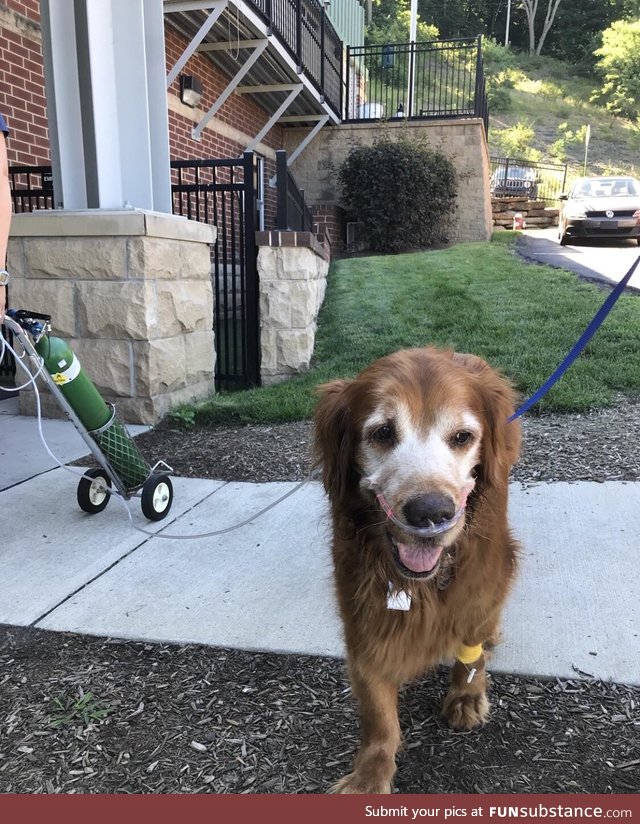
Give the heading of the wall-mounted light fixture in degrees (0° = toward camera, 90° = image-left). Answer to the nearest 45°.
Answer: approximately 315°

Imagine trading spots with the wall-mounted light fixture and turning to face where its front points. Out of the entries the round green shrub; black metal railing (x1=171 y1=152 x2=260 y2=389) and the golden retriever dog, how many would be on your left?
1

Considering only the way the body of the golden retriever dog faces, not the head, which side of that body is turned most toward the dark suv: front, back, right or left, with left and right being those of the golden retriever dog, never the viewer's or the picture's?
back

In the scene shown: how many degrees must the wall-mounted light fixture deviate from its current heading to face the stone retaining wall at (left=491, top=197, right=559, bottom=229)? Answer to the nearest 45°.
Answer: approximately 90° to its left

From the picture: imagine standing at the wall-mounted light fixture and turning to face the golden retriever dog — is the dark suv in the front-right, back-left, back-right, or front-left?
back-left

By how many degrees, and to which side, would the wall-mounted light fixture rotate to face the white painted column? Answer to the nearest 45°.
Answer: approximately 45° to its right

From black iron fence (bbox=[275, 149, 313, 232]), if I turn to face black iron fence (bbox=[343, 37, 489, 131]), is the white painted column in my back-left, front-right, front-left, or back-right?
back-left

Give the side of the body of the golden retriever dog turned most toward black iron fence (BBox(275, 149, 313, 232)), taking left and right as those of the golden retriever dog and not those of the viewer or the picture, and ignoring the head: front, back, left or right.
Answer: back

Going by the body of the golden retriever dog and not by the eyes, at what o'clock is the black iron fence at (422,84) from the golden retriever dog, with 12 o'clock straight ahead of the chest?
The black iron fence is roughly at 6 o'clock from the golden retriever dog.

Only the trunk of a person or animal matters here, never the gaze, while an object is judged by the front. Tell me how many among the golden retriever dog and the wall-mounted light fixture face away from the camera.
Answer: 0

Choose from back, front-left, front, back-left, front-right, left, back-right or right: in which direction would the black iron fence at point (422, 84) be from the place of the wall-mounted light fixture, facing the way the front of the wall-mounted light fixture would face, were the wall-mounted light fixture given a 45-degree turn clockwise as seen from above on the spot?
back-left

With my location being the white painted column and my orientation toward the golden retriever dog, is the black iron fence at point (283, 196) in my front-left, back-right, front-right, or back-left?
back-left

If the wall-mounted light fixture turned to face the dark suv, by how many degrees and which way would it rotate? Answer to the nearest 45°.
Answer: approximately 90° to its left

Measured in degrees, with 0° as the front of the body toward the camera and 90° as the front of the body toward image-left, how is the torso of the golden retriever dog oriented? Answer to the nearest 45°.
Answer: approximately 0°

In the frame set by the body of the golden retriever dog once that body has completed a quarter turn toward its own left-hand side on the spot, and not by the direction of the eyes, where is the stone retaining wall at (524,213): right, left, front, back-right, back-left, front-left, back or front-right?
left

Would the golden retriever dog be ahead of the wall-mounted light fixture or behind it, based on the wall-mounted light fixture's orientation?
ahead

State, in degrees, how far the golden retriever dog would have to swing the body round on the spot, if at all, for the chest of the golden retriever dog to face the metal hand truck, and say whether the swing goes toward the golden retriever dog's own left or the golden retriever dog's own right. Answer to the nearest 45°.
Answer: approximately 135° to the golden retriever dog's own right

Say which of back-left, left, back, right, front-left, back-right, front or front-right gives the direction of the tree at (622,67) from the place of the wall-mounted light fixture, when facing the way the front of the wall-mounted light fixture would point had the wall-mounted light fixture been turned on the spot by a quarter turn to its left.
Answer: front

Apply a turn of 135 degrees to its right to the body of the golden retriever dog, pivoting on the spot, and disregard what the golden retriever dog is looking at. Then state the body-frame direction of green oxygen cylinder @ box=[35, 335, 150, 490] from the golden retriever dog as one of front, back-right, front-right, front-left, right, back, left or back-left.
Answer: front
